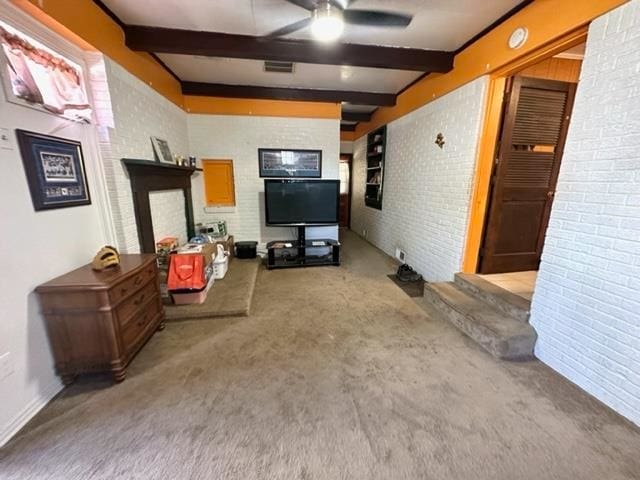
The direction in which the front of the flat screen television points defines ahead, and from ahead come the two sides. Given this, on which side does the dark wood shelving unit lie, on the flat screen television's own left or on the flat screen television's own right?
on the flat screen television's own left

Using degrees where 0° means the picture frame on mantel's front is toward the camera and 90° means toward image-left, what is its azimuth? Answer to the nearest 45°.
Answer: approximately 315°

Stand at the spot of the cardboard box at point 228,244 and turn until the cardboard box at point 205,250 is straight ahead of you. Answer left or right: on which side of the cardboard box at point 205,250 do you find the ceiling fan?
left

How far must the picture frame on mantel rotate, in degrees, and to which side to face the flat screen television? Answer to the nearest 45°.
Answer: approximately 45° to its left

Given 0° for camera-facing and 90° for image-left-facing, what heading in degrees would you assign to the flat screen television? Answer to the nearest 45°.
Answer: approximately 0°

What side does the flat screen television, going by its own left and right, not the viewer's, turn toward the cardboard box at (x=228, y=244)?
right

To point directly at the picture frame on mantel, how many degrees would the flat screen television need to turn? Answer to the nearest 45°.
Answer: approximately 90° to its right
